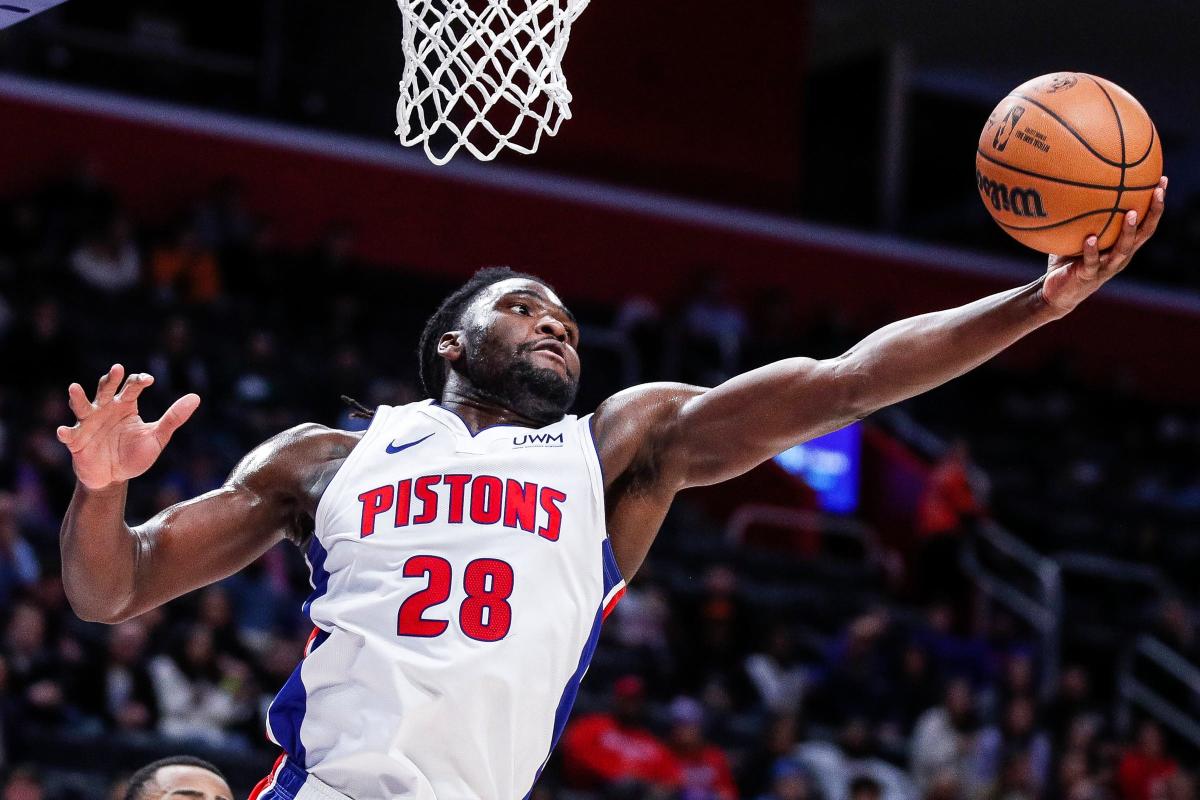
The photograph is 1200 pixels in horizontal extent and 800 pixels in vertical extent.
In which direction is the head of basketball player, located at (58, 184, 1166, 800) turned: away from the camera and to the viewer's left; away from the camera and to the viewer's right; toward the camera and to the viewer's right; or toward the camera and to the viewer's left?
toward the camera and to the viewer's right

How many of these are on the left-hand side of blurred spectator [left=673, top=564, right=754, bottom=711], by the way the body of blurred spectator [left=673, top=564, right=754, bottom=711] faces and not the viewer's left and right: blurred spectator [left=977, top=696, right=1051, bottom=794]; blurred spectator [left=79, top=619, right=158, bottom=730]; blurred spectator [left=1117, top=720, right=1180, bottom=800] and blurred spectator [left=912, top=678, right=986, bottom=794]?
3

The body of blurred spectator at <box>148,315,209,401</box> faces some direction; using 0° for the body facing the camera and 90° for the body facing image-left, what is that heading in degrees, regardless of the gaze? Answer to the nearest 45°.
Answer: approximately 0°

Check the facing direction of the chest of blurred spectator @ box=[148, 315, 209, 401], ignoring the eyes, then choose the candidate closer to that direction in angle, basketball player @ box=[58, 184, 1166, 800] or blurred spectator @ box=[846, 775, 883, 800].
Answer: the basketball player

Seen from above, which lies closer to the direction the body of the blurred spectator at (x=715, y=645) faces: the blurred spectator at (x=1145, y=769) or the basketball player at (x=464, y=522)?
the basketball player

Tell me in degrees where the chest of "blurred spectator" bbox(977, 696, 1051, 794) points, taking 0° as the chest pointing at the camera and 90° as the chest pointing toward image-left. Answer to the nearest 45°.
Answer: approximately 0°

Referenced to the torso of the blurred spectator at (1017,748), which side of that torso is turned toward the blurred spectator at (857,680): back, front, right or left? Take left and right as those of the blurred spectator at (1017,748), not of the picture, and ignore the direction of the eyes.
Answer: right

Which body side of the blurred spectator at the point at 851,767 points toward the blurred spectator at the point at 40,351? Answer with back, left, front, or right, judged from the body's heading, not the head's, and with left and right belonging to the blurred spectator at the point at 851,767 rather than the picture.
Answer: right

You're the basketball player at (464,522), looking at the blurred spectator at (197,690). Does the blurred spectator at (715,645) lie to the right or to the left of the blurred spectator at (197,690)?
right

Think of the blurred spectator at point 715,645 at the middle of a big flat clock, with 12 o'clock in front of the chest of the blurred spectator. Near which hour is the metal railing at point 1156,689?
The metal railing is roughly at 8 o'clock from the blurred spectator.
